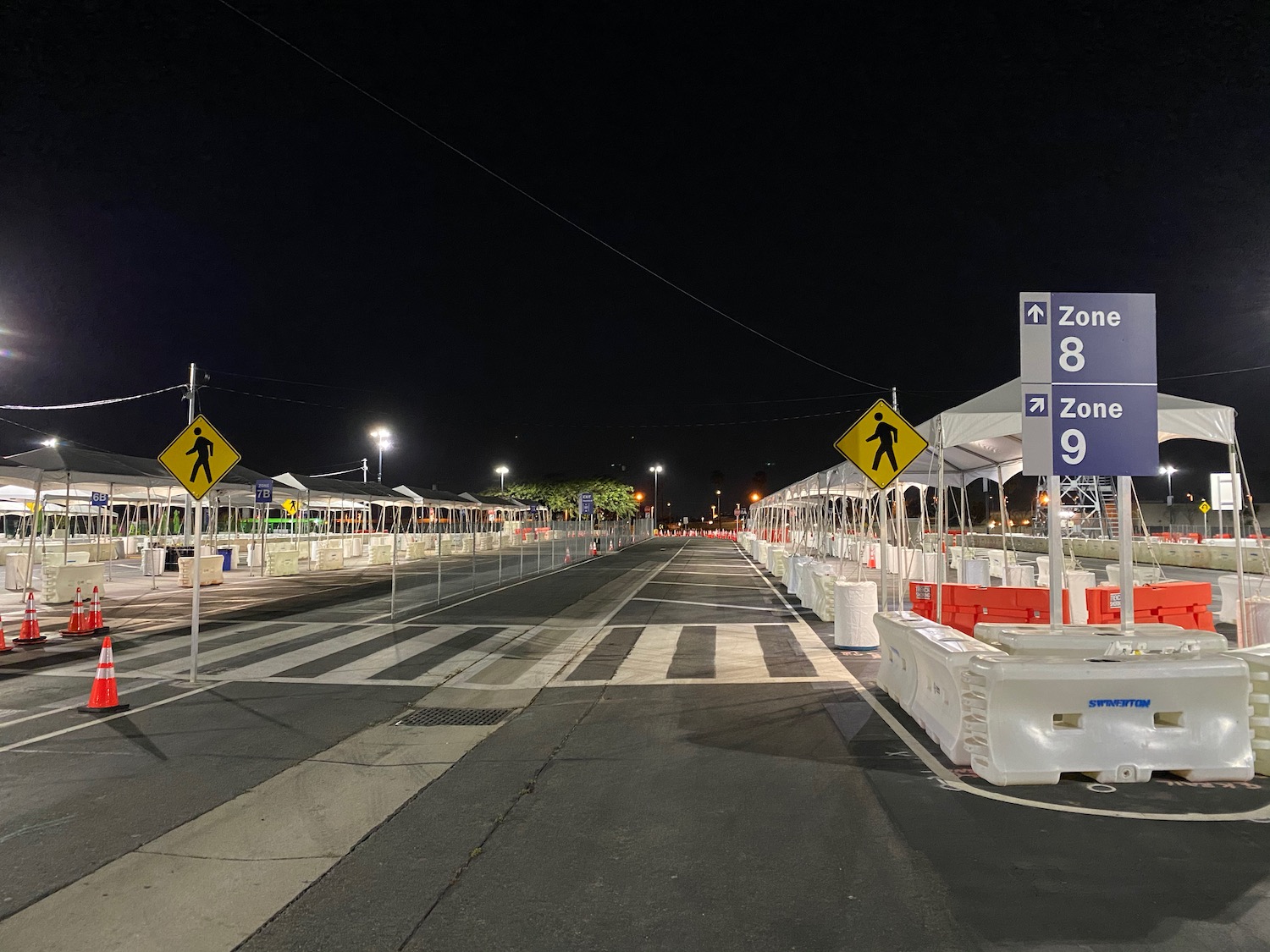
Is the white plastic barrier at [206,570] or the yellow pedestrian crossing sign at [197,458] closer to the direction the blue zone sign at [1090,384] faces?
the yellow pedestrian crossing sign

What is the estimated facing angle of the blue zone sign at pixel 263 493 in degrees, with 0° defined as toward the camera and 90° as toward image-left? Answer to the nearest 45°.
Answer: approximately 0°

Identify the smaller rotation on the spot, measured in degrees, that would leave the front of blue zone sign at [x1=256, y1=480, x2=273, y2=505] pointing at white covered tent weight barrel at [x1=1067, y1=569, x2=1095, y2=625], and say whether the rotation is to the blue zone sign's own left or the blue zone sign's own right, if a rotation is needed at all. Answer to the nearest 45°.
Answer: approximately 45° to the blue zone sign's own left

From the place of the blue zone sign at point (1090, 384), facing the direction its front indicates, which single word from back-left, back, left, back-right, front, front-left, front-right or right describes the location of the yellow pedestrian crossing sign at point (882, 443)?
back-right

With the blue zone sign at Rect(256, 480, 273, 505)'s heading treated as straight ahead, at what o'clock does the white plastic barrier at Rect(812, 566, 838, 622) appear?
The white plastic barrier is roughly at 11 o'clock from the blue zone sign.

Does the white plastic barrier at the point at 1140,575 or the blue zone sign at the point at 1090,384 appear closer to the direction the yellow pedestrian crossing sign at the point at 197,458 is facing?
the blue zone sign

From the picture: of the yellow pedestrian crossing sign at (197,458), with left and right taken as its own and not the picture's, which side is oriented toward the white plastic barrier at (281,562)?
back
